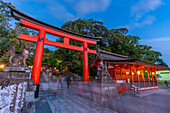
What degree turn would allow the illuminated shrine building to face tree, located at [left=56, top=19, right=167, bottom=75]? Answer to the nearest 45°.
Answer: approximately 180°

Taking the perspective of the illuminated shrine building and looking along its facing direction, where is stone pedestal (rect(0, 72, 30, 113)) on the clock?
The stone pedestal is roughly at 11 o'clock from the illuminated shrine building.

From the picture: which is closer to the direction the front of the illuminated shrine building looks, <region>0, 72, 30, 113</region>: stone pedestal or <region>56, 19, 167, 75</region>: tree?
the stone pedestal
